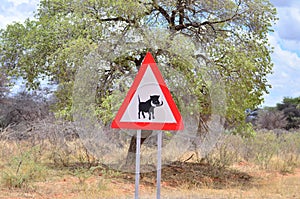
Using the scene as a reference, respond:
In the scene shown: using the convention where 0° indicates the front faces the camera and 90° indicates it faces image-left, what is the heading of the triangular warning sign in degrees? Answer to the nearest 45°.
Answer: approximately 0°

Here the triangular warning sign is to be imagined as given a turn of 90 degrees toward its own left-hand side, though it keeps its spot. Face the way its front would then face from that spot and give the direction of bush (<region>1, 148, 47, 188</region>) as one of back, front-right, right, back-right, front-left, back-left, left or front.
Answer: back-left

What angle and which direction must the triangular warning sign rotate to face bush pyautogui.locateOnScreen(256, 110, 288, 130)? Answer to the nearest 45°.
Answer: approximately 180°

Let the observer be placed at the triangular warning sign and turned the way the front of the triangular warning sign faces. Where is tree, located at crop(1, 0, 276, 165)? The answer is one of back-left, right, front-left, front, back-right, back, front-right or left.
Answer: back

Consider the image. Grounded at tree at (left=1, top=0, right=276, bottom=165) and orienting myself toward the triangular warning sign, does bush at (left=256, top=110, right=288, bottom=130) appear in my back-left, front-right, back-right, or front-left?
back-left
